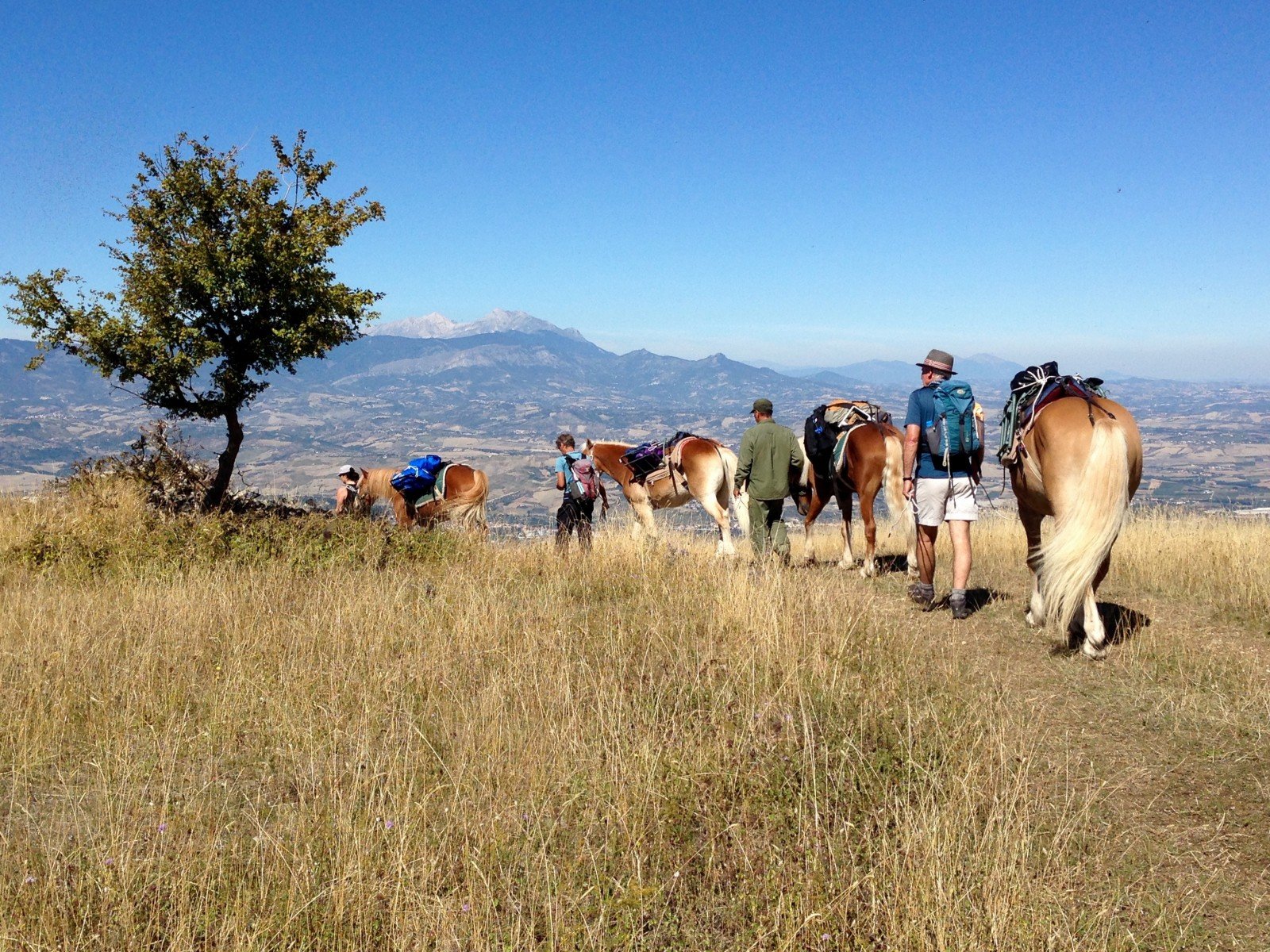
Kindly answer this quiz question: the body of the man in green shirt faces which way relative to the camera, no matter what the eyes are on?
away from the camera

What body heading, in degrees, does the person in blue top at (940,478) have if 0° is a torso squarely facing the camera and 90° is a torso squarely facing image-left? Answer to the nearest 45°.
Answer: approximately 135°

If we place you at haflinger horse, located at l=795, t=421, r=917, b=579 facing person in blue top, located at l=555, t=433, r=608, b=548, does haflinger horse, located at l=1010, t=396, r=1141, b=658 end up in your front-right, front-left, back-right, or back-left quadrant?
back-left

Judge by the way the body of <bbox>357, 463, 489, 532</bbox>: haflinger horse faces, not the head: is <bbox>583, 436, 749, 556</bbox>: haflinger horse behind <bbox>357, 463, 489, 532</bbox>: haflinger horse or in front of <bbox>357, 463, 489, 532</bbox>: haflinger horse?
behind

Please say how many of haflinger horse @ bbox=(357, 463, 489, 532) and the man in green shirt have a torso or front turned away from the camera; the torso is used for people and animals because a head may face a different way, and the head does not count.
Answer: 1

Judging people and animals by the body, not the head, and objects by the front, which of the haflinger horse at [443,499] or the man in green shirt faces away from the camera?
the man in green shirt

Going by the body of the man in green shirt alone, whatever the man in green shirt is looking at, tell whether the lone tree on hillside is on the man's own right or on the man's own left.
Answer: on the man's own left

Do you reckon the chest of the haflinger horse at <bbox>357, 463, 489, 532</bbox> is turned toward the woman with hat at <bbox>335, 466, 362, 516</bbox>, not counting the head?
yes

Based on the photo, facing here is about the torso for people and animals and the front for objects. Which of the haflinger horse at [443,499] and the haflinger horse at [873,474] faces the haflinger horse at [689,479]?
the haflinger horse at [873,474]

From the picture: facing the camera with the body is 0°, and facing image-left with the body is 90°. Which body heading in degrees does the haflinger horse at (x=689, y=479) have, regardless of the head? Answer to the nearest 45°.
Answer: approximately 135°

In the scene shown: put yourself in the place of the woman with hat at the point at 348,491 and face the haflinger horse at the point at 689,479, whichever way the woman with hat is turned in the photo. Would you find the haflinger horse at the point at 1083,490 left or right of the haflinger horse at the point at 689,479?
right

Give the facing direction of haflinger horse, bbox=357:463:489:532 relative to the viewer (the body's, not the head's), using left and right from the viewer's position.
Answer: facing to the left of the viewer
